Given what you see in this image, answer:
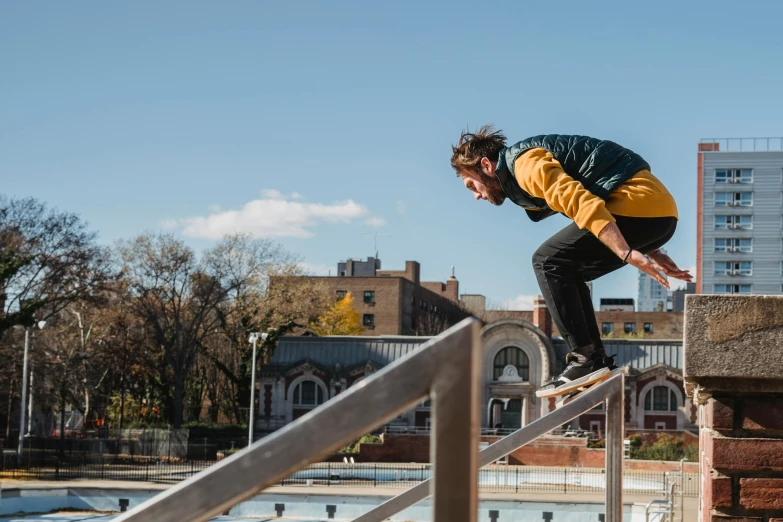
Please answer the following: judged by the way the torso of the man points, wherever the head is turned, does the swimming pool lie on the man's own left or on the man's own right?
on the man's own right

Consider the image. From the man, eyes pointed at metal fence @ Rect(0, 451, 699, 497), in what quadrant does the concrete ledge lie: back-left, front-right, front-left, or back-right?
back-right

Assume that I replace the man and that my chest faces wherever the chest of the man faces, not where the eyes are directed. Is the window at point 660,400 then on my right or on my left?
on my right

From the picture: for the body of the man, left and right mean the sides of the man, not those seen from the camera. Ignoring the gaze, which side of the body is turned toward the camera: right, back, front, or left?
left

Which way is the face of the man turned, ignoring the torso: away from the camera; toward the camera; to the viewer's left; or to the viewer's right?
to the viewer's left
